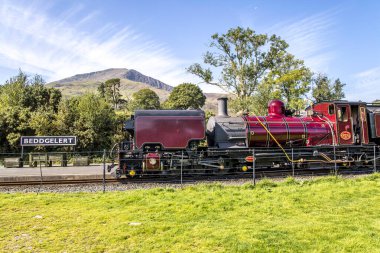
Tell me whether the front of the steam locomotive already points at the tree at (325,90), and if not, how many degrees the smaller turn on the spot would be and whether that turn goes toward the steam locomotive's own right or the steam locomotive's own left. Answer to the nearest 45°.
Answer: approximately 90° to the steam locomotive's own right

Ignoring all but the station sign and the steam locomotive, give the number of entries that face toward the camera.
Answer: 1

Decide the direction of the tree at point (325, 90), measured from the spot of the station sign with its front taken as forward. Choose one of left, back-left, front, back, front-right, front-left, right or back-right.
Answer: left

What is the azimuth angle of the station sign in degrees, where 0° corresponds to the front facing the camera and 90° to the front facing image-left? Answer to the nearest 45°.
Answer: approximately 0°

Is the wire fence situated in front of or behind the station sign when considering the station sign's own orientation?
in front

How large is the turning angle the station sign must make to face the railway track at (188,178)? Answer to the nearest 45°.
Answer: approximately 45° to its left

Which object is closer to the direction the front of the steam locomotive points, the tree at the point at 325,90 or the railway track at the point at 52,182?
the railway track

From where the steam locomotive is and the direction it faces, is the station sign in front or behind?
in front

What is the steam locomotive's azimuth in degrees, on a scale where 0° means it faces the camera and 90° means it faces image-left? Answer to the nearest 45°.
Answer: approximately 90°

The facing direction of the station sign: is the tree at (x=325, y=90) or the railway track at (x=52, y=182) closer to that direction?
the railway track
